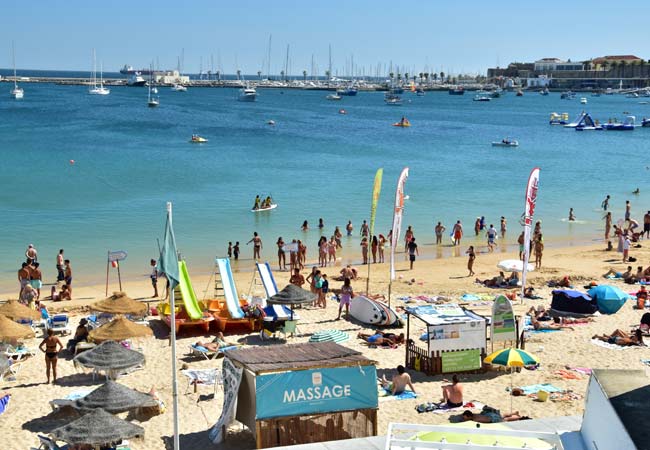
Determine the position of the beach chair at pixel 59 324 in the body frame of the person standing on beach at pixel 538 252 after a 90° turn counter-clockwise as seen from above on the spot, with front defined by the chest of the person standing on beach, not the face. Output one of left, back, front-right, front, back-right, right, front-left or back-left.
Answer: front-left

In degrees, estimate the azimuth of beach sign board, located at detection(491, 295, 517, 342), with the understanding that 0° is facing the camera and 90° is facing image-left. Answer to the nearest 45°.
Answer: approximately 0°

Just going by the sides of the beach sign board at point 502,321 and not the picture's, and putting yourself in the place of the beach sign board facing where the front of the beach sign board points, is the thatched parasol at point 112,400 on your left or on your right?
on your right

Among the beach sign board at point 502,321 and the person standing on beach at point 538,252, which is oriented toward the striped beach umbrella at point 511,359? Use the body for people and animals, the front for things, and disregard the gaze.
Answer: the beach sign board

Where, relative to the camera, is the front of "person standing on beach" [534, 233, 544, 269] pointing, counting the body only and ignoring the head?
away from the camera
